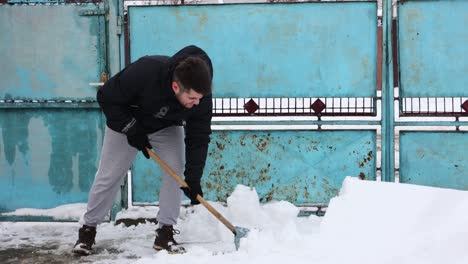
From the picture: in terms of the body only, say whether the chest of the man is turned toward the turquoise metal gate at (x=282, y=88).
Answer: no

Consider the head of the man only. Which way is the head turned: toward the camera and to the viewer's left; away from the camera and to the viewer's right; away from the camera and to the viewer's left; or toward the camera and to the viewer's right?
toward the camera and to the viewer's right

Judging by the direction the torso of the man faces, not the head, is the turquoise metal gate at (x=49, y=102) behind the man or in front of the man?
behind

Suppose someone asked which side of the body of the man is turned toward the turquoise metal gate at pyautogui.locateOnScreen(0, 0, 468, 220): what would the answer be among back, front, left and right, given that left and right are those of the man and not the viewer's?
left

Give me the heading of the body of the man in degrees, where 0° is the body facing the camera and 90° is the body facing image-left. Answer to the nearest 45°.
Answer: approximately 315°
